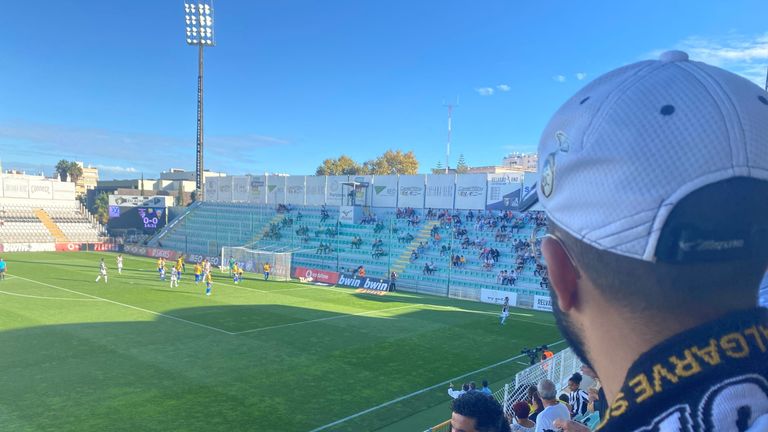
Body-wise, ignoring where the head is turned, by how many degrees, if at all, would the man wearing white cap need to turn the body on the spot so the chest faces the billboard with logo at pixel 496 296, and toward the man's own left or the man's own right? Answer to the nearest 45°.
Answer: approximately 45° to the man's own right

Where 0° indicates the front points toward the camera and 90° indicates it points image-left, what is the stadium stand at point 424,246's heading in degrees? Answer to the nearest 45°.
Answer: approximately 45°

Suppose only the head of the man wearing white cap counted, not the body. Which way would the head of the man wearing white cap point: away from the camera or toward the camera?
away from the camera

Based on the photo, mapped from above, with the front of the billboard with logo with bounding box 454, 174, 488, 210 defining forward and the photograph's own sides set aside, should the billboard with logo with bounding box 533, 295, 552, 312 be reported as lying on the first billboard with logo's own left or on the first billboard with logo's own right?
on the first billboard with logo's own left

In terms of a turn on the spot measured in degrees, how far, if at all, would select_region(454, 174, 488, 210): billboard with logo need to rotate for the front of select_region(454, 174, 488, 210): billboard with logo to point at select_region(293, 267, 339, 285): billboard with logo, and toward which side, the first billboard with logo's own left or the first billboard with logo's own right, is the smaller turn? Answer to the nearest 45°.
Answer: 0° — it already faces it

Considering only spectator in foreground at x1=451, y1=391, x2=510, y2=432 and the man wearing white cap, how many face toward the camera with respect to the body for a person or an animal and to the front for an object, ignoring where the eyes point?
0

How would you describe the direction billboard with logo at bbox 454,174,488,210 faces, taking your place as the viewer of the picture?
facing the viewer and to the left of the viewer

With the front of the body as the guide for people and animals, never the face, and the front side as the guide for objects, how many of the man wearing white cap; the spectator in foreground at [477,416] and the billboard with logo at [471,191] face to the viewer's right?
0

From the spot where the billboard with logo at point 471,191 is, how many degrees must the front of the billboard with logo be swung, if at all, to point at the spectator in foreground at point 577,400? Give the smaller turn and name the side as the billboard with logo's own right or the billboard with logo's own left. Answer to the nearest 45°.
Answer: approximately 45° to the billboard with logo's own left

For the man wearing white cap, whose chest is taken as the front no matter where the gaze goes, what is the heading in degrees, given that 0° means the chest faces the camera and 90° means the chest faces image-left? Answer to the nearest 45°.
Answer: approximately 135°

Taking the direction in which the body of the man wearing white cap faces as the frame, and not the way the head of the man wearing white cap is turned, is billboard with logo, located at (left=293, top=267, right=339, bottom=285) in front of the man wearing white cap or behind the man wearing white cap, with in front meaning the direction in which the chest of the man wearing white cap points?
in front

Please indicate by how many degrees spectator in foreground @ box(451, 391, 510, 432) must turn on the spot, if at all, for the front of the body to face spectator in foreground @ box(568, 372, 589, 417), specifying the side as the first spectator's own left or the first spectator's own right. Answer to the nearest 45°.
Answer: approximately 90° to the first spectator's own right
